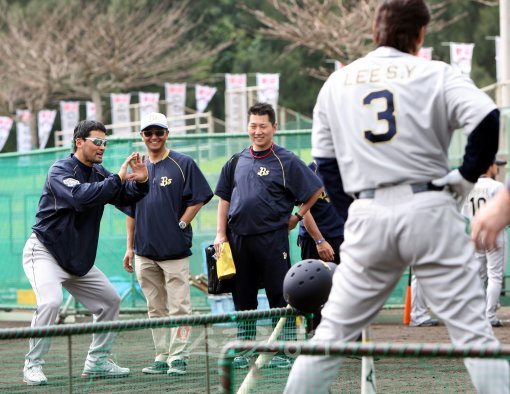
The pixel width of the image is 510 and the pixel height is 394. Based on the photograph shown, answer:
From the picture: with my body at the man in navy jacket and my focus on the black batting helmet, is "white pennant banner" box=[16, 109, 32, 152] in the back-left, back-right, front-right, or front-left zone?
back-left

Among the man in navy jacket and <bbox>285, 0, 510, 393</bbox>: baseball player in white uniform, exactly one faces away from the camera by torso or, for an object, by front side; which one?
the baseball player in white uniform

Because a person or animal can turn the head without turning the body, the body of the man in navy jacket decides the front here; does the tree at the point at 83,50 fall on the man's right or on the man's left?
on the man's left

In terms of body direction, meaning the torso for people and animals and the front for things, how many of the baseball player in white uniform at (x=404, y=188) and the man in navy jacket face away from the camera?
1

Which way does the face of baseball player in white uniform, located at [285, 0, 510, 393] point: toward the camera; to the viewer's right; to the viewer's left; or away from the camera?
away from the camera

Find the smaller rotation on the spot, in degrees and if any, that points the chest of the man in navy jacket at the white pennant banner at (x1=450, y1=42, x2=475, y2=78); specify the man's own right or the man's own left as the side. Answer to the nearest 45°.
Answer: approximately 90° to the man's own left

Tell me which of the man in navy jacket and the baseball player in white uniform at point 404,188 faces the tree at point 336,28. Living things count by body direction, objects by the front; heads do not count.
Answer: the baseball player in white uniform

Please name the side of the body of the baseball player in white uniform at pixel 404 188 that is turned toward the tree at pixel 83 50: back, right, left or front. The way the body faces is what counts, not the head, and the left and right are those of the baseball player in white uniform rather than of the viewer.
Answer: front

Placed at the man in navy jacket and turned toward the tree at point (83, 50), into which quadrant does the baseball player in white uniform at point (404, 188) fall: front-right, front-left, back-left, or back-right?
back-right

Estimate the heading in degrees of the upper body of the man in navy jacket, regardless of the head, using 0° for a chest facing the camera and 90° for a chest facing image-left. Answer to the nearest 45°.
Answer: approximately 315°

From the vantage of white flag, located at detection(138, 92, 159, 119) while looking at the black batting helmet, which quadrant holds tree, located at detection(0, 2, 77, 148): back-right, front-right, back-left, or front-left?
back-right

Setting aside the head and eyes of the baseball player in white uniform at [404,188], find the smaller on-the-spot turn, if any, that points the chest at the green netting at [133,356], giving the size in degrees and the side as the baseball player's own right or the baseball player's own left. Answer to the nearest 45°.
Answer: approximately 45° to the baseball player's own left

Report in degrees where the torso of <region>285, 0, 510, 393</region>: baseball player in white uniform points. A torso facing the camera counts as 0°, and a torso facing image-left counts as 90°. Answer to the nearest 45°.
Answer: approximately 180°
